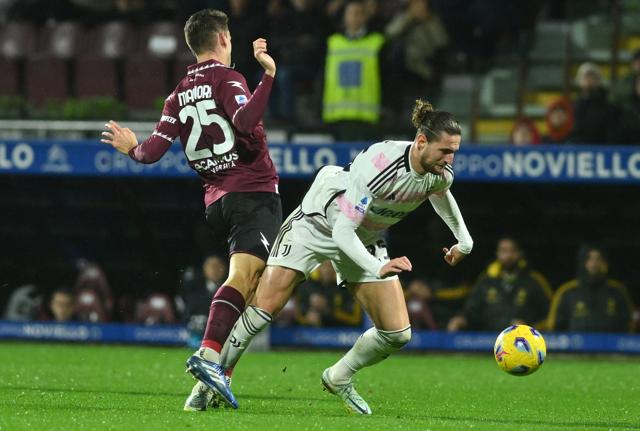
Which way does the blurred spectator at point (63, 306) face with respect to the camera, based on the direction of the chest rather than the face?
toward the camera

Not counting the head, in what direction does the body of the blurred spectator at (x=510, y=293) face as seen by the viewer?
toward the camera

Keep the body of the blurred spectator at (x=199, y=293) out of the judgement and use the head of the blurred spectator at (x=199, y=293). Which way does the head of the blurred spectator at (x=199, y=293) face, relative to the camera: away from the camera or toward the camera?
toward the camera

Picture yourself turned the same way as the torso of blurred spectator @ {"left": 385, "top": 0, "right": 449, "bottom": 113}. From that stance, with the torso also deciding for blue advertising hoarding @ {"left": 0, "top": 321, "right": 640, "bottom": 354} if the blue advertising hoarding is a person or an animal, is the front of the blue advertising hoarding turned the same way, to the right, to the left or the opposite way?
the same way

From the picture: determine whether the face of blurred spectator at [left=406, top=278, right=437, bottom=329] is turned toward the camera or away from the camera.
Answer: toward the camera

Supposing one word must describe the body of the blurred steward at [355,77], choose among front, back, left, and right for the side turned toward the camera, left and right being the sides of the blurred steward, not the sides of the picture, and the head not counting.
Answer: front

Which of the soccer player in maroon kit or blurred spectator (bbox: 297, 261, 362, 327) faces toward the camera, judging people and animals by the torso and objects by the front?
the blurred spectator

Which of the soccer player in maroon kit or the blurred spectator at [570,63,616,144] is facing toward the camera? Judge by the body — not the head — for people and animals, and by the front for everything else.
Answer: the blurred spectator

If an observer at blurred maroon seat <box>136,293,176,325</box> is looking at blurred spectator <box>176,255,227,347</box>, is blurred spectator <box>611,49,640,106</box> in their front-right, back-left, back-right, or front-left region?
front-left

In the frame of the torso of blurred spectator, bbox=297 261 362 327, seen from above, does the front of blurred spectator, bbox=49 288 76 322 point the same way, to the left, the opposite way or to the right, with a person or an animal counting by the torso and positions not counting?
the same way

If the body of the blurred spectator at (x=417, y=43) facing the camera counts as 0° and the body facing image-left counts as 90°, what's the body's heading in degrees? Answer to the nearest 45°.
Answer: approximately 0°

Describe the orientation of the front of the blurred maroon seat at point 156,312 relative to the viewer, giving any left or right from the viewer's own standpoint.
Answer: facing the viewer

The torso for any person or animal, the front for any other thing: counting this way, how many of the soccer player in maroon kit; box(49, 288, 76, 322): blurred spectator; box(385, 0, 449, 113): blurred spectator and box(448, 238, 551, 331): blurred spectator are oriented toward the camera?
3

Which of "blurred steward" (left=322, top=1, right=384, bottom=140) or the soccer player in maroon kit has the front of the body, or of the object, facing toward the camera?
the blurred steward
